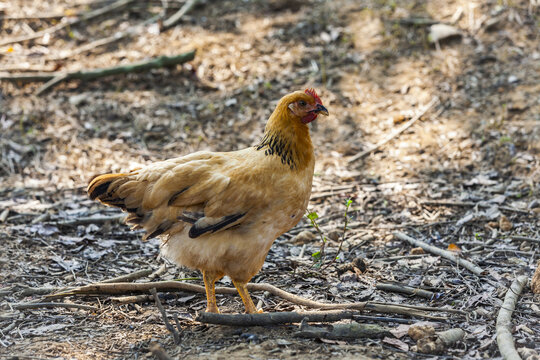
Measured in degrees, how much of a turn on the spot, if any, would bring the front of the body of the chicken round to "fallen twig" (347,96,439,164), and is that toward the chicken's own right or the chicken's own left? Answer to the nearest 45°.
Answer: approximately 45° to the chicken's own left

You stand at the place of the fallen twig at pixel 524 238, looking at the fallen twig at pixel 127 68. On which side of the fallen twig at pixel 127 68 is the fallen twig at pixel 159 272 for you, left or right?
left

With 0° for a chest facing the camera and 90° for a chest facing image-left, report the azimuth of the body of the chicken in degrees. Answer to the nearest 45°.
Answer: approximately 270°

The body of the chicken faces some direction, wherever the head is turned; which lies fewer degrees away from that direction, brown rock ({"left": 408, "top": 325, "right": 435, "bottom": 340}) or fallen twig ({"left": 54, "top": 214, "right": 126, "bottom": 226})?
the brown rock

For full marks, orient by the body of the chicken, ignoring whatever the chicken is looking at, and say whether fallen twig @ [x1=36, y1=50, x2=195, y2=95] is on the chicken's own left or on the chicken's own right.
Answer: on the chicken's own left

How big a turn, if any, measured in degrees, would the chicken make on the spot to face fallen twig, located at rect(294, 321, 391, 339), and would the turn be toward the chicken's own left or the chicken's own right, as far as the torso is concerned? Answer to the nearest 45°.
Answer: approximately 45° to the chicken's own right

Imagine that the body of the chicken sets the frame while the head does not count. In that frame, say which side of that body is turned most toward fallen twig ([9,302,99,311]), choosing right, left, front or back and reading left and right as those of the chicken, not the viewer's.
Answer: back
